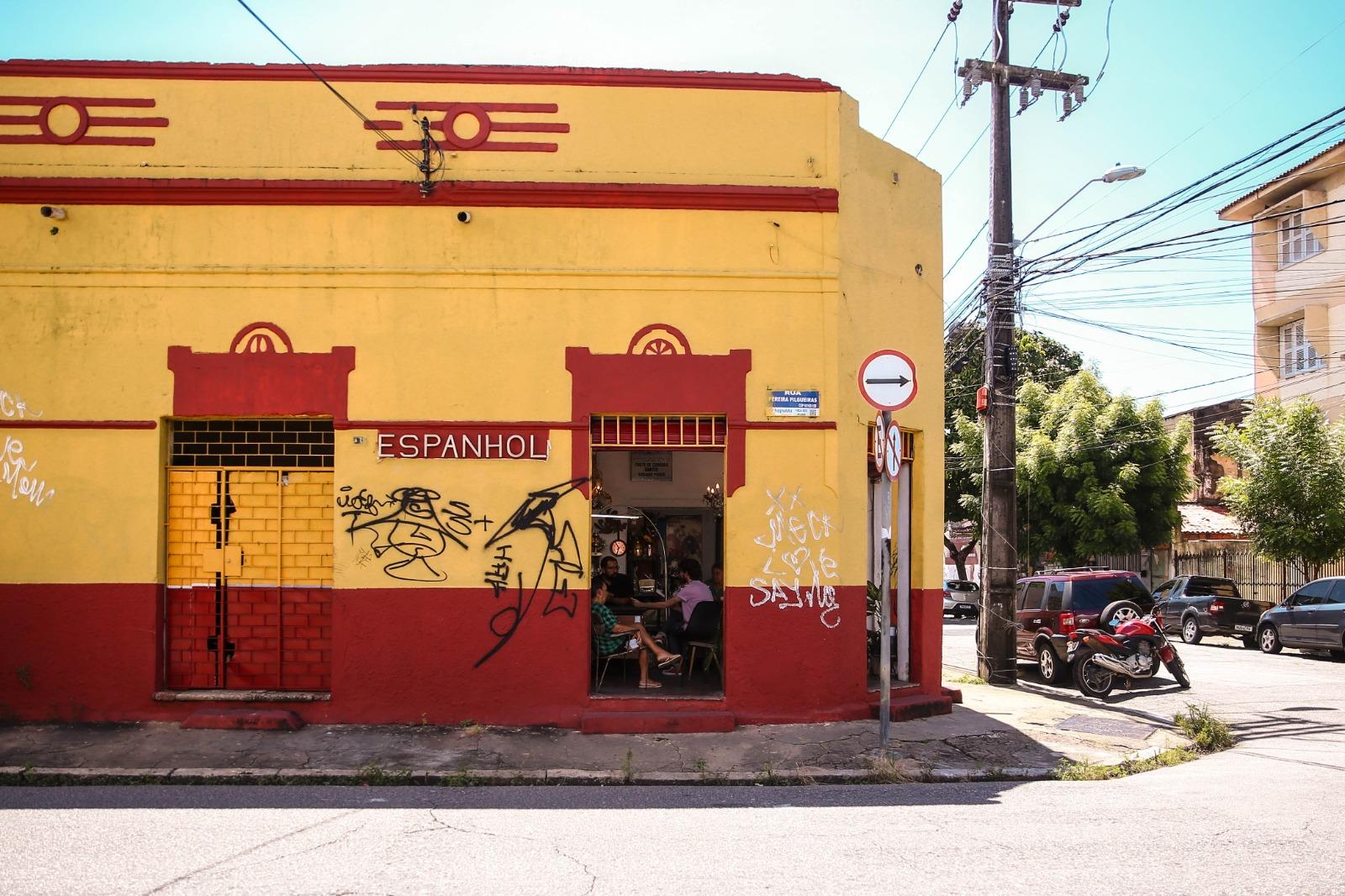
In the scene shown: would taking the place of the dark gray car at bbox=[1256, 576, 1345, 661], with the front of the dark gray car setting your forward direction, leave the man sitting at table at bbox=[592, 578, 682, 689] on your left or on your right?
on your left

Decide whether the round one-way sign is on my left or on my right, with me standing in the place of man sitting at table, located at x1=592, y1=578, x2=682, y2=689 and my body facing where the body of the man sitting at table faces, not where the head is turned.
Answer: on my right

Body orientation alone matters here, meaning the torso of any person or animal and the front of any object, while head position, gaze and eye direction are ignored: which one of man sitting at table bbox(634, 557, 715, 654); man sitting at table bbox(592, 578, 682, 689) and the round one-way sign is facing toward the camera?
the round one-way sign

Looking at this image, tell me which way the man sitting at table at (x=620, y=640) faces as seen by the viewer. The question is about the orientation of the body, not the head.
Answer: to the viewer's right

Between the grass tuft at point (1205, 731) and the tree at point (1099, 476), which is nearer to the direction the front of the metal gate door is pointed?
the grass tuft

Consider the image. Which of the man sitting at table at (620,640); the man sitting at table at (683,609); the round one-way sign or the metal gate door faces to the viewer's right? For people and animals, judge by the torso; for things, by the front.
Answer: the man sitting at table at (620,640)

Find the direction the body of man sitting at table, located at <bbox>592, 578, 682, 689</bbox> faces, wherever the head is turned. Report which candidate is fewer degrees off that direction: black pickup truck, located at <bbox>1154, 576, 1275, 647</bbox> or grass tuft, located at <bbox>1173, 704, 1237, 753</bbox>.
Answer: the grass tuft

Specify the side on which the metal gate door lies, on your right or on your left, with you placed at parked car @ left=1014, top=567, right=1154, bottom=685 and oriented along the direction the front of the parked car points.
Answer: on your left

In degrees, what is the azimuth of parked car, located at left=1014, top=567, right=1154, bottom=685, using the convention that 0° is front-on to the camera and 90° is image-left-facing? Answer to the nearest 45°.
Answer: approximately 135°

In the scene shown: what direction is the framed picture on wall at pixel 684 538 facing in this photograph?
toward the camera

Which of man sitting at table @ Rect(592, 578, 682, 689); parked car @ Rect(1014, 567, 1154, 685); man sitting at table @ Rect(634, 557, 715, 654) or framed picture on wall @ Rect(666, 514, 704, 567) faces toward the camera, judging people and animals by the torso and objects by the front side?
the framed picture on wall
